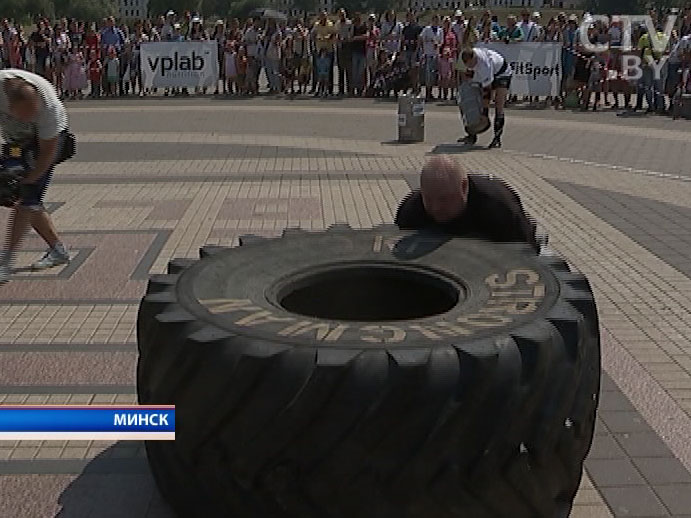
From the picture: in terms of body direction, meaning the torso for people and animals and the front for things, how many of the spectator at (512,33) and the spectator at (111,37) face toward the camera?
2

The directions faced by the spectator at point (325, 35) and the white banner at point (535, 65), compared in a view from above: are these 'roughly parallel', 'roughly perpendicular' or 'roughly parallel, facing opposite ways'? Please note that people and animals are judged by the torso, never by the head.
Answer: roughly parallel

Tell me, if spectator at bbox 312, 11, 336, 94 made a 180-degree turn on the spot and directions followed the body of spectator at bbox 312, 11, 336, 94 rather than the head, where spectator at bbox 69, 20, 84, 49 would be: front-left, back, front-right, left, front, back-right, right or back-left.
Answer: left

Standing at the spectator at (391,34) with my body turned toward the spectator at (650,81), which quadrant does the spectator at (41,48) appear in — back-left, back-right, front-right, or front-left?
back-right

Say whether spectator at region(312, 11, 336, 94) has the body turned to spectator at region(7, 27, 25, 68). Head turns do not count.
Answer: no

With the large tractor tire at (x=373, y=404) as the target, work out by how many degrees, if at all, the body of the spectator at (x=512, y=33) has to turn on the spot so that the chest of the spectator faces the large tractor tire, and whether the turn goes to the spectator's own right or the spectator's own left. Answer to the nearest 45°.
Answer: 0° — they already face it

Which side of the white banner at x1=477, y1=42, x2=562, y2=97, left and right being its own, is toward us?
front

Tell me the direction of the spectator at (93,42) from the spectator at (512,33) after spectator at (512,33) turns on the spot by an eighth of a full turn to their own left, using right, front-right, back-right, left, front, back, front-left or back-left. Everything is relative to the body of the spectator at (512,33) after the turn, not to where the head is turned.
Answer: back-right

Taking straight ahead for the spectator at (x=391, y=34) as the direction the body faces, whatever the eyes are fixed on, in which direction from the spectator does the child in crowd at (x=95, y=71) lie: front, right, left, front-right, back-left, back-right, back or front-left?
right

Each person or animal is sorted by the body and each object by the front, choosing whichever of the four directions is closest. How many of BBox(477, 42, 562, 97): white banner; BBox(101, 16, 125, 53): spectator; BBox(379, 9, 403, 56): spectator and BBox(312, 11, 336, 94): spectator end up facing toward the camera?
4

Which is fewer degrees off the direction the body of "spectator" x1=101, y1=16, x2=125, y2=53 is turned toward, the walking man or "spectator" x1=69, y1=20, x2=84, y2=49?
the walking man

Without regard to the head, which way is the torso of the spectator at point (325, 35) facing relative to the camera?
toward the camera

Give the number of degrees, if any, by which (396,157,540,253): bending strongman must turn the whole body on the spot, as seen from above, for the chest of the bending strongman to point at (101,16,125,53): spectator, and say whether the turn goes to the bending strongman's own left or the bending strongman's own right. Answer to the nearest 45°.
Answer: approximately 90° to the bending strongman's own right

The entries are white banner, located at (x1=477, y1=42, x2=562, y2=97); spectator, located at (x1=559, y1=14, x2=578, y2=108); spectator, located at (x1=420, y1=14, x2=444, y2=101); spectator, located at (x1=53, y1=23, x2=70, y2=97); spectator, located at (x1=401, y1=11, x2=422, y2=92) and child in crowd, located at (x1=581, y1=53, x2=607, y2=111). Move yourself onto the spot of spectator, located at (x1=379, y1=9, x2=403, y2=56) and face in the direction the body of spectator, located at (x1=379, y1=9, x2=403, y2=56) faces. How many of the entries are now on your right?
1

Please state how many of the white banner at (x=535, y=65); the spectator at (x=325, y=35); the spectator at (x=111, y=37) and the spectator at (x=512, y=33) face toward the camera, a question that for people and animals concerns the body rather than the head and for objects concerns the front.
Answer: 4

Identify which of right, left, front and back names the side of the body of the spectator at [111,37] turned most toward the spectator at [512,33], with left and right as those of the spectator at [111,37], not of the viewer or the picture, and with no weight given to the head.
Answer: left
